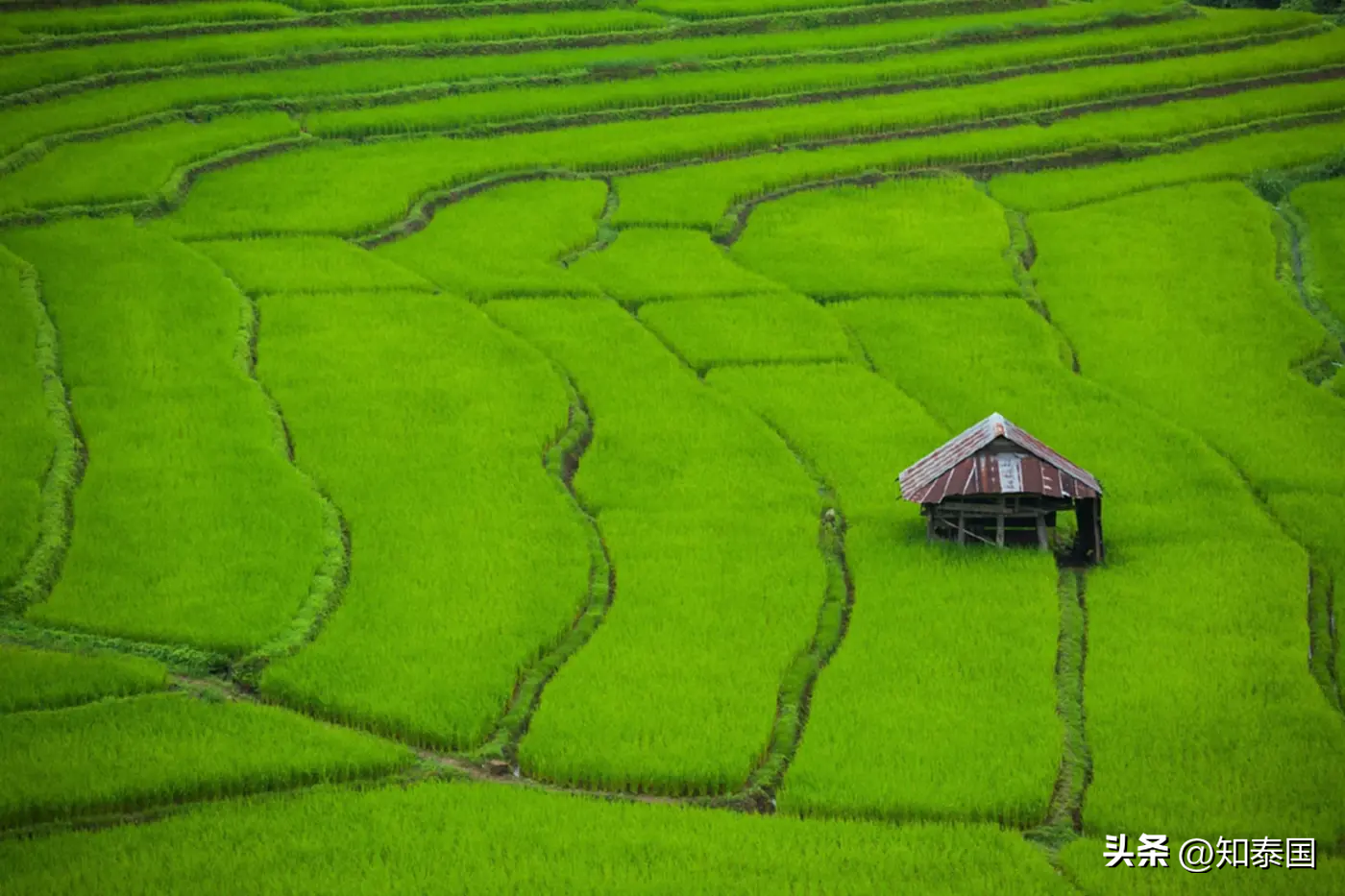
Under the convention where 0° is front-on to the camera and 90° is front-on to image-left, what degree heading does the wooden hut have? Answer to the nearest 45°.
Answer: approximately 0°
